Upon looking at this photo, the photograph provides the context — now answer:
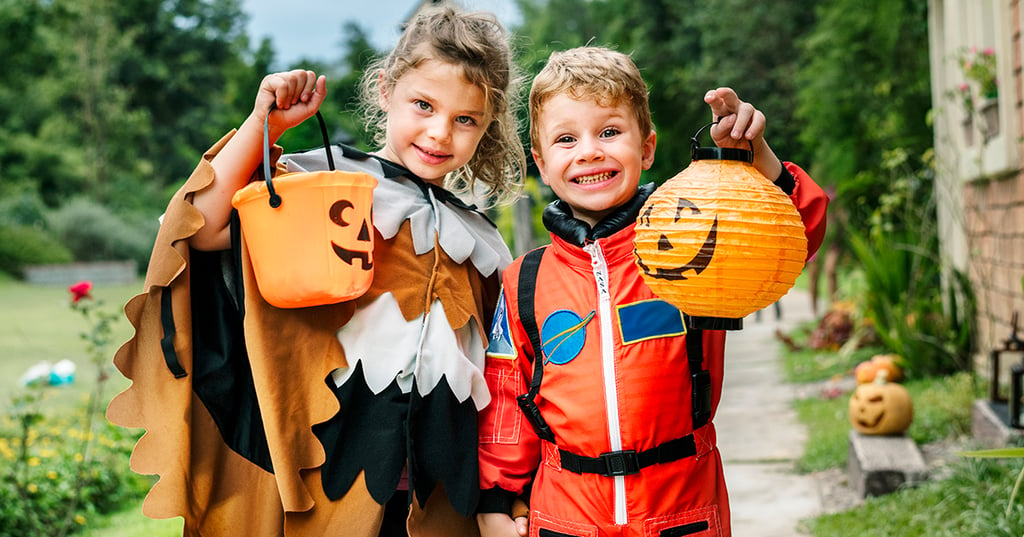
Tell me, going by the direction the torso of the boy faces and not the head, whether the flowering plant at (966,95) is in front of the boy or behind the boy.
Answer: behind

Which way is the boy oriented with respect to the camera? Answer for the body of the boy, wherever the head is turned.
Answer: toward the camera

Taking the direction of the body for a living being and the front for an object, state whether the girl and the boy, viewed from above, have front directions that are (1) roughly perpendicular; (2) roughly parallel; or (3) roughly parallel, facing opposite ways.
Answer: roughly parallel

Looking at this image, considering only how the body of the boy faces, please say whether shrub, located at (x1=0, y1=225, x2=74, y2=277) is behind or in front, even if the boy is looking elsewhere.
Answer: behind

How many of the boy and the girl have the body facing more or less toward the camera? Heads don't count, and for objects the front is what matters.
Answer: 2

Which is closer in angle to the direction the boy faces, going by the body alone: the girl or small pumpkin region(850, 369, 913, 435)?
the girl

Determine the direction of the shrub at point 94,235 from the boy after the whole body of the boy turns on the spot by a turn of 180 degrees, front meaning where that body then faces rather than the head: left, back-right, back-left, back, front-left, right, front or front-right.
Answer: front-left

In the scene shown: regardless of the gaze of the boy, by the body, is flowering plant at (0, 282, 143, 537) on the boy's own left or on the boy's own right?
on the boy's own right

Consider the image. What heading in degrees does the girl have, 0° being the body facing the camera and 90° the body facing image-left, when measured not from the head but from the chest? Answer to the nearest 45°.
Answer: approximately 0°

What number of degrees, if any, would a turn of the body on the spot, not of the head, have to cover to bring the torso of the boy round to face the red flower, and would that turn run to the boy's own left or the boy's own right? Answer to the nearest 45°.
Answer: approximately 135° to the boy's own right

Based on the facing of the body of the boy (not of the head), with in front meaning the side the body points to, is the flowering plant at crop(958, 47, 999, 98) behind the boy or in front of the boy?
behind
